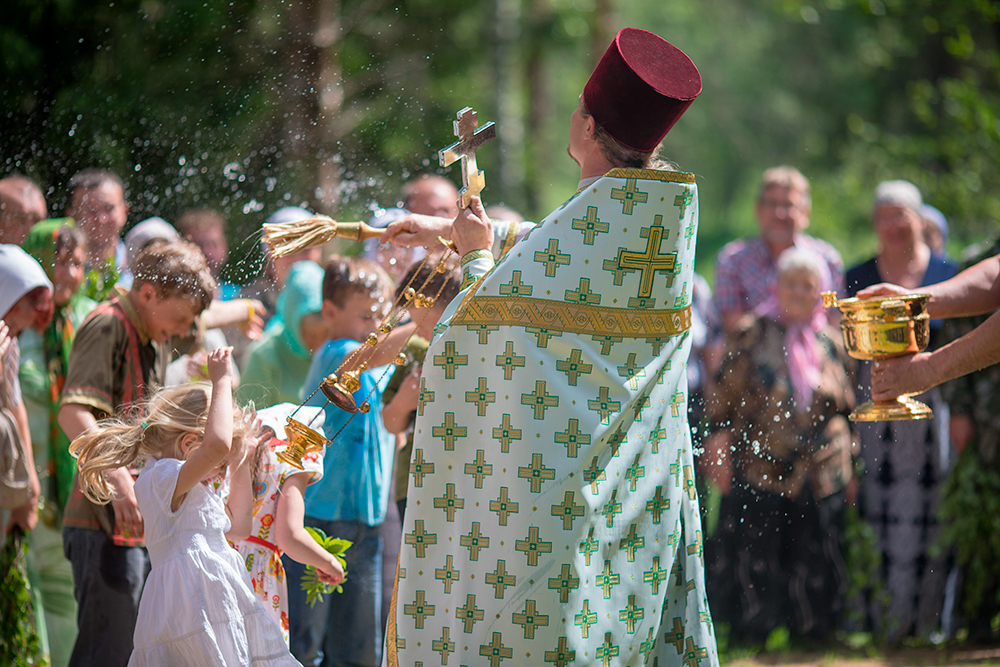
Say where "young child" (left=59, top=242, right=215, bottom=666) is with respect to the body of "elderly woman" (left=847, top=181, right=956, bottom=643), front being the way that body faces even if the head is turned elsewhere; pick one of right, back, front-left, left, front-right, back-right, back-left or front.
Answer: front-right

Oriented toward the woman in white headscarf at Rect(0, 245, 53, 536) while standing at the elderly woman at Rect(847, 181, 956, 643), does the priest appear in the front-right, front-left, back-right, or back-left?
front-left

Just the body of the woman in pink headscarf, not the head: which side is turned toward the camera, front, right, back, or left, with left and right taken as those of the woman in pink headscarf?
front

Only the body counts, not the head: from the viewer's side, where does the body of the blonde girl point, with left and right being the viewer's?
facing to the right of the viewer

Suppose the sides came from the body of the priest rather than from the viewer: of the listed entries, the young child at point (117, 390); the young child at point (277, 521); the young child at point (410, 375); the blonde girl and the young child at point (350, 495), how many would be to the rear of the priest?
0

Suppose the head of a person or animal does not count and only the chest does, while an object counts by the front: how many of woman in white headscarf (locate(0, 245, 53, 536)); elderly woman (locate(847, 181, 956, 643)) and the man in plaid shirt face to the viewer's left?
0

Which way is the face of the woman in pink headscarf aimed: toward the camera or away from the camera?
toward the camera

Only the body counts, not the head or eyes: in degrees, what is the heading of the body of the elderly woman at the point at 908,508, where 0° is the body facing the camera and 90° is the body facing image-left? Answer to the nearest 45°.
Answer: approximately 0°

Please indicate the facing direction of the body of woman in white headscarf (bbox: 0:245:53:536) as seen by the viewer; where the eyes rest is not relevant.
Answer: to the viewer's right

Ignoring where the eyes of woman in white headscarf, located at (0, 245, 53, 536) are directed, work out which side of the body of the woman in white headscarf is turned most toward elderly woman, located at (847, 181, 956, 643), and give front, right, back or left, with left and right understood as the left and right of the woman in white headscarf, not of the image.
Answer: front

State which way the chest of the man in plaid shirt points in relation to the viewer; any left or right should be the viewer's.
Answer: facing the viewer

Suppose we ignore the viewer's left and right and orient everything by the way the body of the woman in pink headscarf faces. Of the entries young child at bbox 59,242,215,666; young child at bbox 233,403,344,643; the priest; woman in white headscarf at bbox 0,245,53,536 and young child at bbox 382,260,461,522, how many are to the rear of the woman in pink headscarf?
0

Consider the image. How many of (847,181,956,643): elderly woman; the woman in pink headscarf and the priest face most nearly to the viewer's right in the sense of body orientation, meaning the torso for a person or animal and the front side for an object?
0

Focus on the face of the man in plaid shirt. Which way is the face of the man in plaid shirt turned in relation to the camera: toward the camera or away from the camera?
toward the camera
